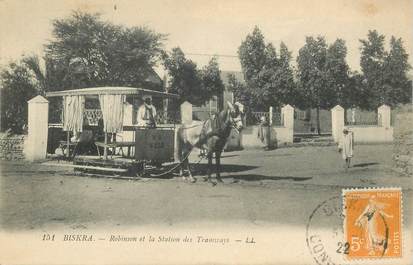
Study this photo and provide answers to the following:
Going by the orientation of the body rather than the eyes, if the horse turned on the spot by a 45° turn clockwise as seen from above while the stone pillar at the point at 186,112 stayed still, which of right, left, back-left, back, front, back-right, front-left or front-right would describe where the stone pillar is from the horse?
back

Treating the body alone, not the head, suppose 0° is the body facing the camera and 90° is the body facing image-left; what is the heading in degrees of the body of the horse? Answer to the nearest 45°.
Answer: approximately 315°

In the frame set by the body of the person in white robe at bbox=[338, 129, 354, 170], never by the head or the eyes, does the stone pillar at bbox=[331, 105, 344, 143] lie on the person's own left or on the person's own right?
on the person's own right
